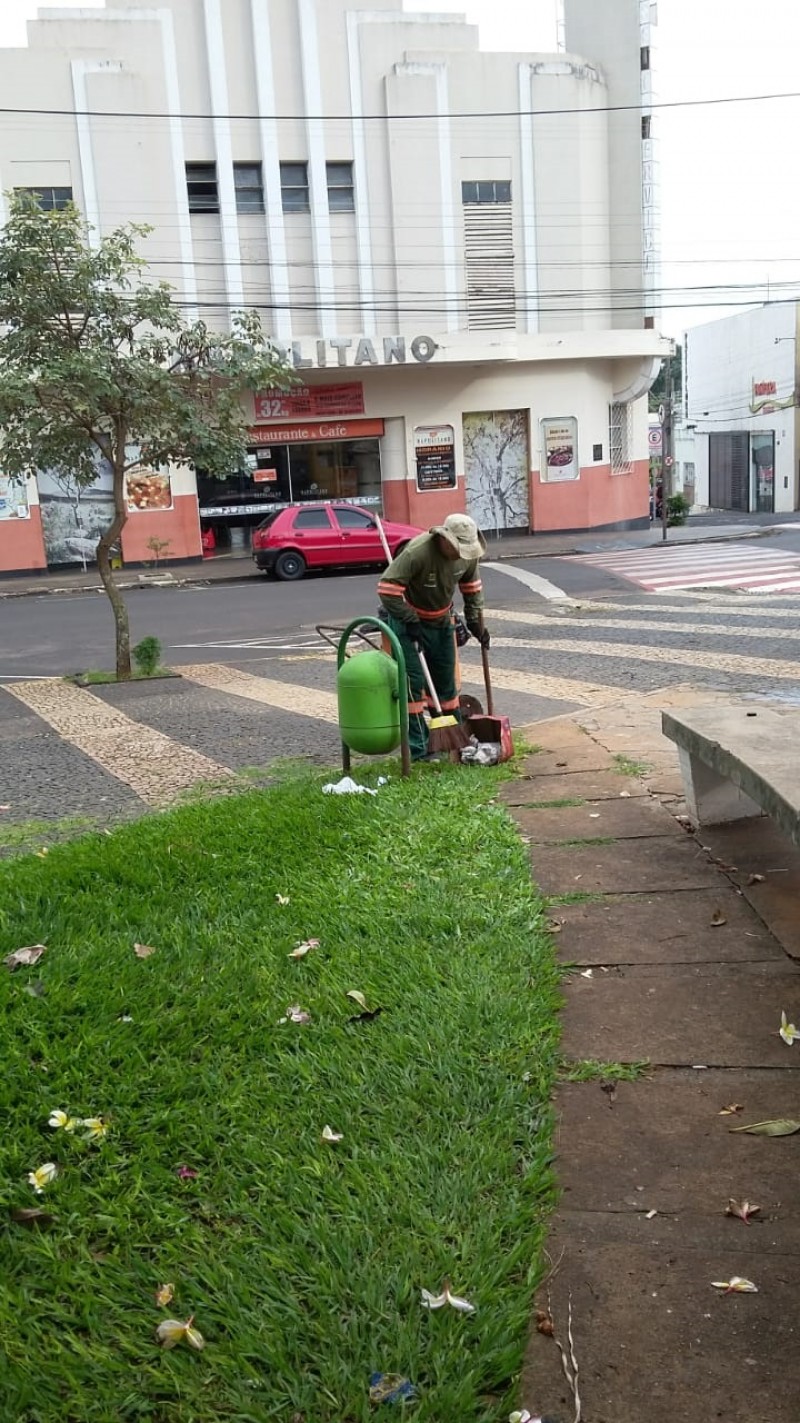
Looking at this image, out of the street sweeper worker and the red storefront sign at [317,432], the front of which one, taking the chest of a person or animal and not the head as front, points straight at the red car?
the red storefront sign

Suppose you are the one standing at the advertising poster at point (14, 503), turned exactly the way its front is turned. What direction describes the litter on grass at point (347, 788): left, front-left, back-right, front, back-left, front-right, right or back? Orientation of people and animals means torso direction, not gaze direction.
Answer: front

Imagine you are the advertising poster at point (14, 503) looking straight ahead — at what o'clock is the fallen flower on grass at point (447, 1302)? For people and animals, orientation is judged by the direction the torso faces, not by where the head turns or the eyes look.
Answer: The fallen flower on grass is roughly at 12 o'clock from the advertising poster.

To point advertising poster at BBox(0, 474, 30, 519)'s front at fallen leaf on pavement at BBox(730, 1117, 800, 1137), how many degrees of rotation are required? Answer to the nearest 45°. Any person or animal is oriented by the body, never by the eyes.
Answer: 0° — it already faces it

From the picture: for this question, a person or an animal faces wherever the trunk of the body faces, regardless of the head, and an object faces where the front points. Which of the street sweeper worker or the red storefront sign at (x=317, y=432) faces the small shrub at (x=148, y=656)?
the red storefront sign

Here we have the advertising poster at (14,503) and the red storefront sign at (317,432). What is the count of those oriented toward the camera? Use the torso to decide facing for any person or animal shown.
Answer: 2

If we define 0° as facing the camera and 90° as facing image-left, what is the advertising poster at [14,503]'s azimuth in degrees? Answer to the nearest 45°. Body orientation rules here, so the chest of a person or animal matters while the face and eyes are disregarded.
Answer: approximately 0°

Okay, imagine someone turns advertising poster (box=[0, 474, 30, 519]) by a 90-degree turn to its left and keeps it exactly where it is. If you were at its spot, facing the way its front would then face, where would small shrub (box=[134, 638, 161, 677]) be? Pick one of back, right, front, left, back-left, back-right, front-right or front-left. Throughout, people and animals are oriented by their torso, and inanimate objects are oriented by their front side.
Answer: right

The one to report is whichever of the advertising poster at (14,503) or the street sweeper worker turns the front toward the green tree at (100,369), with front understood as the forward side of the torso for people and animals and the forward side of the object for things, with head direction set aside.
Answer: the advertising poster

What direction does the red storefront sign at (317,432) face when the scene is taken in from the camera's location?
facing the viewer

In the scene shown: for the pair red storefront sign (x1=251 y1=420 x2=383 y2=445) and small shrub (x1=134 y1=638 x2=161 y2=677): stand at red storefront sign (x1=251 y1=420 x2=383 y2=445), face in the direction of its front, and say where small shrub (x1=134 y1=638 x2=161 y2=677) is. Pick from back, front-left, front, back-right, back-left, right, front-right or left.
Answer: front

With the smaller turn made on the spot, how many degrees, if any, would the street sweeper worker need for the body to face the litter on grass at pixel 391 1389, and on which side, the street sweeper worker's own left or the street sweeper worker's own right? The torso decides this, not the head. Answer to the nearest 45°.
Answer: approximately 45° to the street sweeper worker's own right

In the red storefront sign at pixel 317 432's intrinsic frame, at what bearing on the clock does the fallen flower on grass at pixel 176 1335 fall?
The fallen flower on grass is roughly at 12 o'clock from the red storefront sign.

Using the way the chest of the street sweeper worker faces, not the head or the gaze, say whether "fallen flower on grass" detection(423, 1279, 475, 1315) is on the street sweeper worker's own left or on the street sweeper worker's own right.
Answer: on the street sweeper worker's own right

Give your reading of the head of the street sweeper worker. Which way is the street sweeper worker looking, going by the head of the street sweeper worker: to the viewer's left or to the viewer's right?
to the viewer's right

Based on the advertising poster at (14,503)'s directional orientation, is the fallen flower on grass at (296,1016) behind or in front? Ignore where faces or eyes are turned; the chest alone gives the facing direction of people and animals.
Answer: in front

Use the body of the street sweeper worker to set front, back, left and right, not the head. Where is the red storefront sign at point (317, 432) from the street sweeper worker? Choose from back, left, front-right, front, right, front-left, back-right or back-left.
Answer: back-left

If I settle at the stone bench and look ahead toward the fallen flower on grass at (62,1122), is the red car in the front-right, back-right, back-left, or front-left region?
back-right

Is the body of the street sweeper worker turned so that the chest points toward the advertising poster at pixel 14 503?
no
